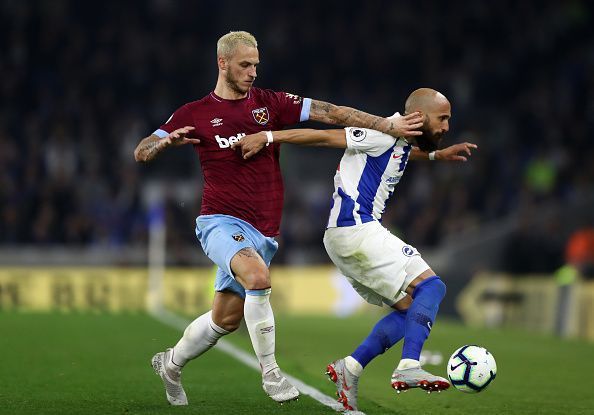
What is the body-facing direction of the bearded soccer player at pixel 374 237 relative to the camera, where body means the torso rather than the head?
to the viewer's right

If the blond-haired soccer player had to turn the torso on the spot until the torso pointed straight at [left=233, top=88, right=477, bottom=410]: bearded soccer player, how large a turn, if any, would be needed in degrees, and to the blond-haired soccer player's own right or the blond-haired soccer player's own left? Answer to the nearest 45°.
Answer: approximately 45° to the blond-haired soccer player's own left

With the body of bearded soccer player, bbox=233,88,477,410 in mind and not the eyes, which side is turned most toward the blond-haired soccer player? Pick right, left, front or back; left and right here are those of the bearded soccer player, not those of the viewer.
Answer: back

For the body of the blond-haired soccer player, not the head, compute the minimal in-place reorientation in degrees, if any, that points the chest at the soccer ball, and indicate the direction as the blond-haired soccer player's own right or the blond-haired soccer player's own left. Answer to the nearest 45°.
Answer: approximately 45° to the blond-haired soccer player's own left

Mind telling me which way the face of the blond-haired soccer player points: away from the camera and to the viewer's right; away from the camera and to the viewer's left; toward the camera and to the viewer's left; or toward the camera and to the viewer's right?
toward the camera and to the viewer's right
